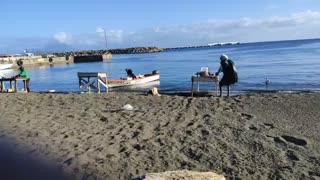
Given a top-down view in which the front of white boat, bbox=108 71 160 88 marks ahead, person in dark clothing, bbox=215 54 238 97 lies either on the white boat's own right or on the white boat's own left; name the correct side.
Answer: on the white boat's own right

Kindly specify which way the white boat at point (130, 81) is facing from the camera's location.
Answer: facing to the right of the viewer
